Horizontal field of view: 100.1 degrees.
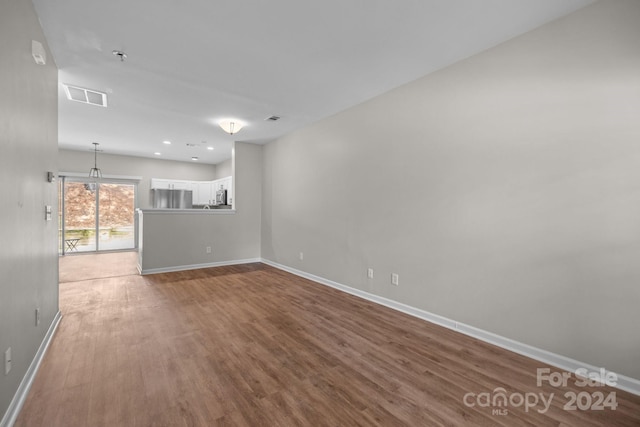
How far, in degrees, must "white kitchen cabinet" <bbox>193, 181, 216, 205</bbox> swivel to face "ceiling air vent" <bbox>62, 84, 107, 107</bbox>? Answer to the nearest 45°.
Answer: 0° — it already faces it

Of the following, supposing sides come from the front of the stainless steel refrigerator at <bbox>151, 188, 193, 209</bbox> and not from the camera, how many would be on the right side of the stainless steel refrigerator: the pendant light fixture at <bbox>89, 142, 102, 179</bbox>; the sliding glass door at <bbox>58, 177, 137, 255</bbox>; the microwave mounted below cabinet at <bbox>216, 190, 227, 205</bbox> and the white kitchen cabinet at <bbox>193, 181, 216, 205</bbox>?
2

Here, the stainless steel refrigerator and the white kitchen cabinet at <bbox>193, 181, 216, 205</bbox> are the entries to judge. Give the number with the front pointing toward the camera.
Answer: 2

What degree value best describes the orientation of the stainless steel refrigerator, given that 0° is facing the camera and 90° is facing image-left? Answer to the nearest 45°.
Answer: approximately 0°

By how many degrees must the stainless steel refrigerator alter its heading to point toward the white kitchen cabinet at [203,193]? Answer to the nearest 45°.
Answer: approximately 90° to its left

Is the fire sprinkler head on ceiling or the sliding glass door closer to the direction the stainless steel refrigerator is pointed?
the fire sprinkler head on ceiling

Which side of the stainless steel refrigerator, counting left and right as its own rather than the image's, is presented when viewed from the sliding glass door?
right

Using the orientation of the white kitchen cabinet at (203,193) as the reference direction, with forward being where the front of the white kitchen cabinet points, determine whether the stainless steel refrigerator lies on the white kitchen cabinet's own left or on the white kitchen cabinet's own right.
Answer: on the white kitchen cabinet's own right

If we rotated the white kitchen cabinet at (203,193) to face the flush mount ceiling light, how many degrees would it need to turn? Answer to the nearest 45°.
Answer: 0° — it already faces it
